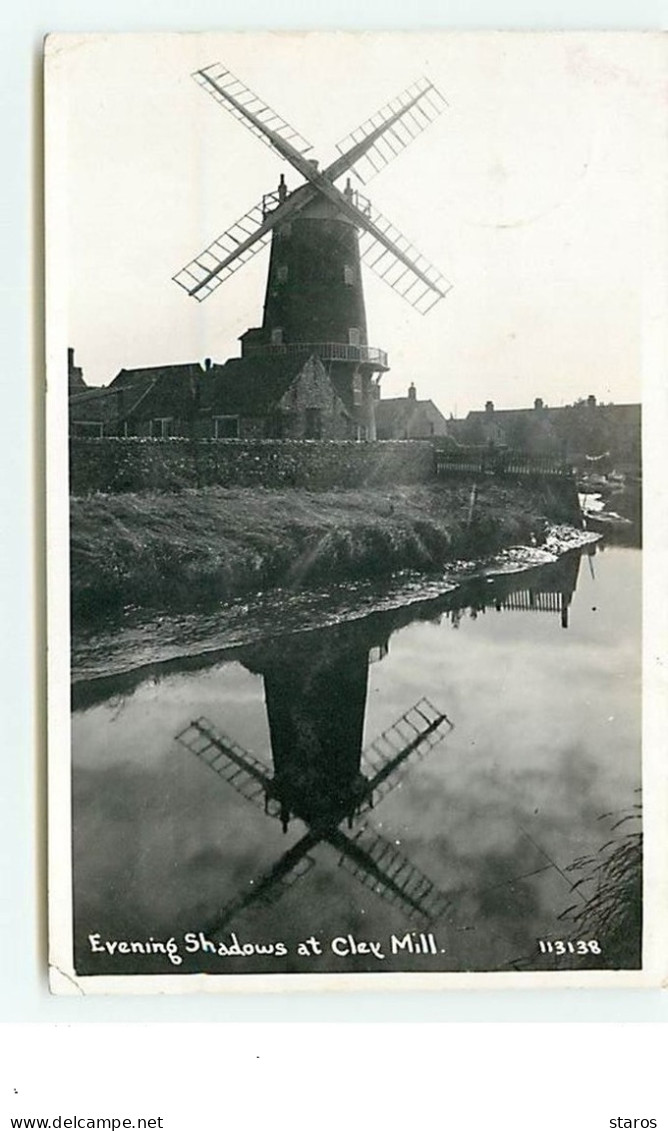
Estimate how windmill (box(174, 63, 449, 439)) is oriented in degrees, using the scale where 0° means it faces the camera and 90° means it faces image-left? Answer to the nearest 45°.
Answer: approximately 0°
